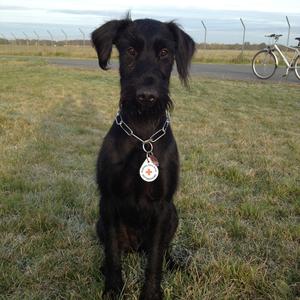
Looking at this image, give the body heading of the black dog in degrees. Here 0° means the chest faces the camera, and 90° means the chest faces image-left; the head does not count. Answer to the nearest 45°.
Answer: approximately 0°
